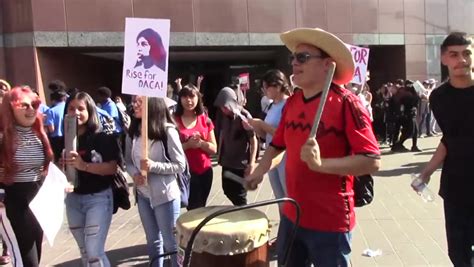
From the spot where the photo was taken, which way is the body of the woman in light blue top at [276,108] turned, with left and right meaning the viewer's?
facing to the left of the viewer

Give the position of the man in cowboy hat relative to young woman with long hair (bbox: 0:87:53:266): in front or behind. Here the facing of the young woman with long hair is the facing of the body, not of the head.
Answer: in front

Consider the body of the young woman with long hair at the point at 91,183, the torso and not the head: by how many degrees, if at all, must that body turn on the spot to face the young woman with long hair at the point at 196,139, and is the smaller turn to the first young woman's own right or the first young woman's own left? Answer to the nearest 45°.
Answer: approximately 180°

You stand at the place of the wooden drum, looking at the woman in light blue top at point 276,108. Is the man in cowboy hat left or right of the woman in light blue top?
right

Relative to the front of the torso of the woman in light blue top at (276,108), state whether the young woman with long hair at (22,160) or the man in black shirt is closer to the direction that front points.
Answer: the young woman with long hair

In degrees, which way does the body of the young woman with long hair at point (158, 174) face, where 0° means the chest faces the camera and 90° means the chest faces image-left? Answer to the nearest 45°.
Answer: approximately 45°

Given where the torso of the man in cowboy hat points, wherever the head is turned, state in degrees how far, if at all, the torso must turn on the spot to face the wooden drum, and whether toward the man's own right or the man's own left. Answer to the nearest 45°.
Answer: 0° — they already face it

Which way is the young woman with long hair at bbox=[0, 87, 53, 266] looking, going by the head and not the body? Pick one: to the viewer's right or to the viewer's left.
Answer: to the viewer's right

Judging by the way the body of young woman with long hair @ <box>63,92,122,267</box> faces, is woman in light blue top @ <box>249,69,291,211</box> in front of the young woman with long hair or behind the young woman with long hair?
behind

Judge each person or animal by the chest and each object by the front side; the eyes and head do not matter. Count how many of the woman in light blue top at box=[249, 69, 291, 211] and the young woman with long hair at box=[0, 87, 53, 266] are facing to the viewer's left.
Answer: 1

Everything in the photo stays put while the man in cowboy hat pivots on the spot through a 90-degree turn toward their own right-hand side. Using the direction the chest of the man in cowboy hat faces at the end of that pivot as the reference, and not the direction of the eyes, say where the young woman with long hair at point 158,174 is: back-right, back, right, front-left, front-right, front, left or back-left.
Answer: front

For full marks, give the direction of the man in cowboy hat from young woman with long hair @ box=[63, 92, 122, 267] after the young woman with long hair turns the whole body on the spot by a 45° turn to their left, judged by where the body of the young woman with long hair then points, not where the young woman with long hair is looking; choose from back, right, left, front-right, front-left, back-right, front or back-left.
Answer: front-left

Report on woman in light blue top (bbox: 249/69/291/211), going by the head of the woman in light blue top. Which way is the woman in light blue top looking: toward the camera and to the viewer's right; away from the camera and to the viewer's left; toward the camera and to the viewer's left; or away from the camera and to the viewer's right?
toward the camera and to the viewer's left

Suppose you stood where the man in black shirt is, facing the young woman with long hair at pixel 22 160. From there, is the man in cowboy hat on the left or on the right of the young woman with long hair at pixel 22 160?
left

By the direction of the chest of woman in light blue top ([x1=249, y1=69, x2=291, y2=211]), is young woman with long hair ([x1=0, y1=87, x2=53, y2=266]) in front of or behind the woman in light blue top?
in front
